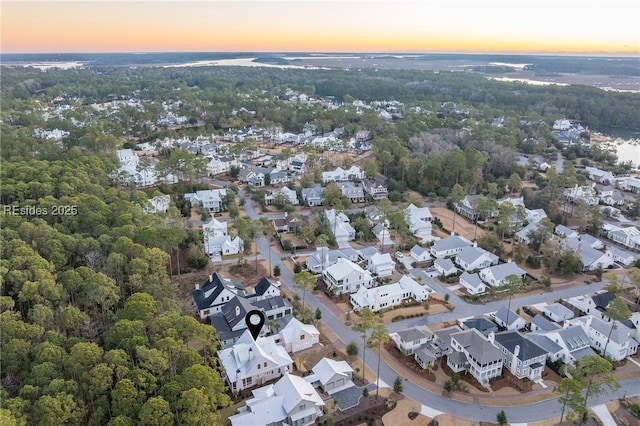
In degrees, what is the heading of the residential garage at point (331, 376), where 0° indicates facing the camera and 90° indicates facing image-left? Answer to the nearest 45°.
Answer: approximately 315°

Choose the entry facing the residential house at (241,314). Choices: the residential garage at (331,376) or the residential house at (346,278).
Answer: the residential house at (346,278)

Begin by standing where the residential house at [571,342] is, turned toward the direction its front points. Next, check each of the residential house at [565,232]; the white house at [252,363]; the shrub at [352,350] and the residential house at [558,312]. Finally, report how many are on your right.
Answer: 2

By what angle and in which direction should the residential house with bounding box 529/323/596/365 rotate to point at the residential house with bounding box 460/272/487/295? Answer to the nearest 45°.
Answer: approximately 180°

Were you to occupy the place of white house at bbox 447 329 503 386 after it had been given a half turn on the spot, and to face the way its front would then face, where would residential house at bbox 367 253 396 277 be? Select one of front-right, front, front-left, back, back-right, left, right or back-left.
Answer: front

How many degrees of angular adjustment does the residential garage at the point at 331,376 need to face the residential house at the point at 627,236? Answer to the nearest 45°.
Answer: approximately 90° to its left

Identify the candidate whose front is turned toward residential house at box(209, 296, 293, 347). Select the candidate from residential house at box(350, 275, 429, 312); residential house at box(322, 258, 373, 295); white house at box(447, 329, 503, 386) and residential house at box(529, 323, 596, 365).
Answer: residential house at box(322, 258, 373, 295)

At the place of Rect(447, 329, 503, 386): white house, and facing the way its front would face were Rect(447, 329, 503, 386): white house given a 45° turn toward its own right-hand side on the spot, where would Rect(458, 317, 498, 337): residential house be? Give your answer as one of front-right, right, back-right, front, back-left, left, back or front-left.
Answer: back

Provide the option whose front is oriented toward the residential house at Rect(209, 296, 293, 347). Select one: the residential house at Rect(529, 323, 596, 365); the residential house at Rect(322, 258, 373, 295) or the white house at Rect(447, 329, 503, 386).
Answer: the residential house at Rect(322, 258, 373, 295)

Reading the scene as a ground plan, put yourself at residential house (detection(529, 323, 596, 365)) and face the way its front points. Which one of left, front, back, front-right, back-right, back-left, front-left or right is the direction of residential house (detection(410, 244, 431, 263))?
back
